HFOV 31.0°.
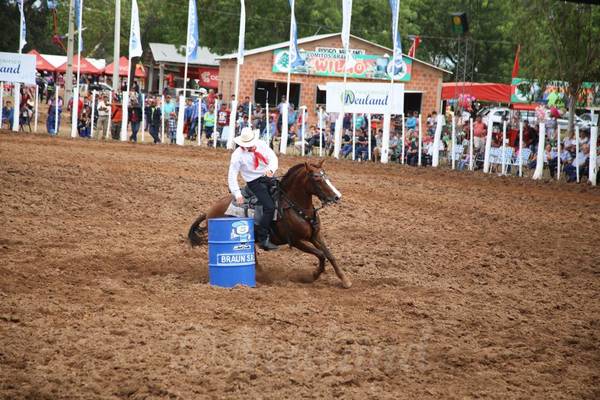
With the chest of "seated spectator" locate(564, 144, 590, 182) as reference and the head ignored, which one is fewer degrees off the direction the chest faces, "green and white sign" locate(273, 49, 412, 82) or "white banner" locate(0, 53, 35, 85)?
the white banner

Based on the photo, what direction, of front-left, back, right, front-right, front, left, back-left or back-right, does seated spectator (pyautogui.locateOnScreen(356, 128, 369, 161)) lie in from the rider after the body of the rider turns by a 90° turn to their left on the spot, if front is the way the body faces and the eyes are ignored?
front-left

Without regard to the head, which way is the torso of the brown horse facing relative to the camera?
to the viewer's right

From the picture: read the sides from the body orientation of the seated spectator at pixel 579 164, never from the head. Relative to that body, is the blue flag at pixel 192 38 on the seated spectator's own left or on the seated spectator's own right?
on the seated spectator's own right

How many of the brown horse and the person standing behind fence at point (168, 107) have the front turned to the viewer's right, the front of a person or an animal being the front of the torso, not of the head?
1

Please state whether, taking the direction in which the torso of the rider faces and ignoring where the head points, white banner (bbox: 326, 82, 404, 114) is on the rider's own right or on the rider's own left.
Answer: on the rider's own left

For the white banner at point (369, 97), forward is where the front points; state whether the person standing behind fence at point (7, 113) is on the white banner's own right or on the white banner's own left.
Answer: on the white banner's own right

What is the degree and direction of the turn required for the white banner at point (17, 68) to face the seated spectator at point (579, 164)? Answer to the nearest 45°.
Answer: approximately 45° to its left

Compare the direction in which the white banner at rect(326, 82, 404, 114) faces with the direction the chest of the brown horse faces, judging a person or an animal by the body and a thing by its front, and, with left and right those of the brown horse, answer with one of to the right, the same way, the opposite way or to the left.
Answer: to the right
